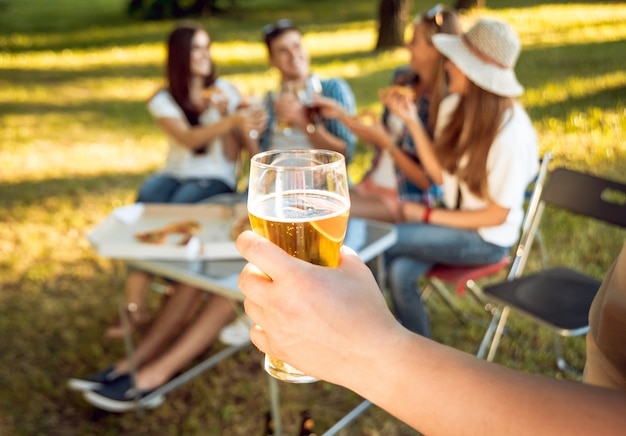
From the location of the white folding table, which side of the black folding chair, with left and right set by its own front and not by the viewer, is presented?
front

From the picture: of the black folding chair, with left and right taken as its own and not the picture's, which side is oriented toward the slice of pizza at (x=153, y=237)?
front

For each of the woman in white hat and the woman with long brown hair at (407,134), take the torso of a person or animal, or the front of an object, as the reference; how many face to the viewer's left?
2

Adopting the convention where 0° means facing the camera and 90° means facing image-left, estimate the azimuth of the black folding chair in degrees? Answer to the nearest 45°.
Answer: approximately 45°

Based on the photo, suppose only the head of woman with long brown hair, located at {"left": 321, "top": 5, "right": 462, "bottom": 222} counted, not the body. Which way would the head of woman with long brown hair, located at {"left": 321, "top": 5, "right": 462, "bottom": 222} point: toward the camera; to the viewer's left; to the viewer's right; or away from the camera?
to the viewer's left

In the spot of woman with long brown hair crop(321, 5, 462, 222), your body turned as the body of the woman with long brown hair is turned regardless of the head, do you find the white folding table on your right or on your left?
on your left

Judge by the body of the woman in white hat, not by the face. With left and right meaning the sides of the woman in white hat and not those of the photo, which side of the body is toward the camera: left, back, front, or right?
left

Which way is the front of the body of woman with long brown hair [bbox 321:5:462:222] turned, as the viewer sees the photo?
to the viewer's left

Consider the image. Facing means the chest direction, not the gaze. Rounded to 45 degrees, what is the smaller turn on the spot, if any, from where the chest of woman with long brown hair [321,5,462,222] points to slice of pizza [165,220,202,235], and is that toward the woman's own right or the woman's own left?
approximately 45° to the woman's own left

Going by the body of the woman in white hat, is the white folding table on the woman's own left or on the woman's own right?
on the woman's own left

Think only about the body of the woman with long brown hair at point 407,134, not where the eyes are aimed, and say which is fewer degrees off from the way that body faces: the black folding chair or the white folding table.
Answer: the white folding table

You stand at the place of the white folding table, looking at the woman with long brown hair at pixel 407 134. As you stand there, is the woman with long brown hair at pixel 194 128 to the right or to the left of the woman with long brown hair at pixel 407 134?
left

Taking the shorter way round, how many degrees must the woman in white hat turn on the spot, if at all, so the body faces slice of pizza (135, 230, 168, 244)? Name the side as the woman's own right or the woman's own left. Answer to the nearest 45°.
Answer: approximately 45° to the woman's own left
